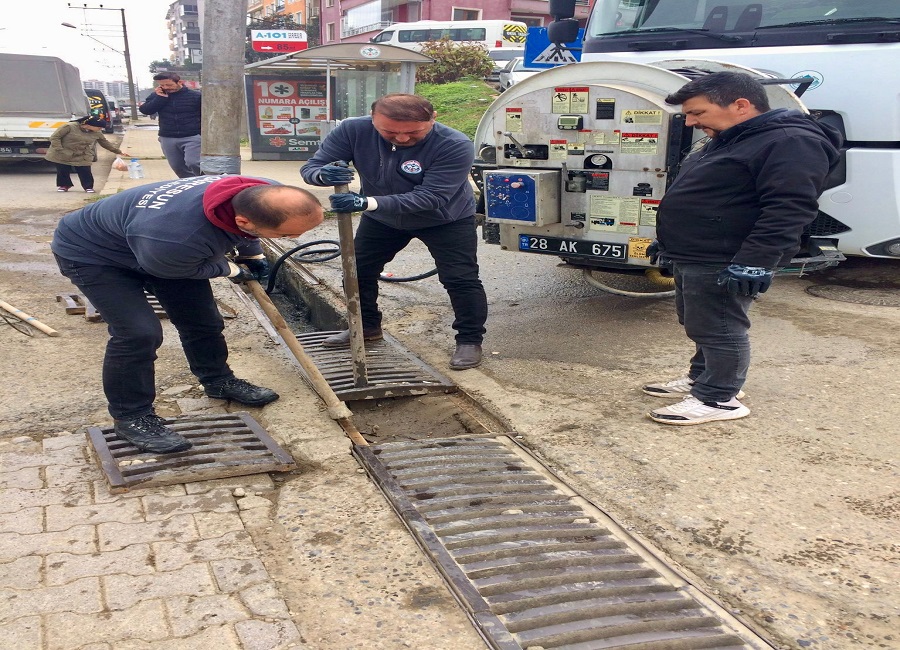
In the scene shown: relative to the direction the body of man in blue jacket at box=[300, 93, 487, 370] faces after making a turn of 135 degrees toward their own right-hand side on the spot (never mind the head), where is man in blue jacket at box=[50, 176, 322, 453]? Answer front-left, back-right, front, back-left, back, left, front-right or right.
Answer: back-left

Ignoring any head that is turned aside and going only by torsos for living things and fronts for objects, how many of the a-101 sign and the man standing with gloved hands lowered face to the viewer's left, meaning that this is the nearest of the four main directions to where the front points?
1

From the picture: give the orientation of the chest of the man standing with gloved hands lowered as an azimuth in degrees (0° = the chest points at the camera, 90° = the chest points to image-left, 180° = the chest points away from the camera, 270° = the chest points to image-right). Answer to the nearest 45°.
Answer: approximately 90°

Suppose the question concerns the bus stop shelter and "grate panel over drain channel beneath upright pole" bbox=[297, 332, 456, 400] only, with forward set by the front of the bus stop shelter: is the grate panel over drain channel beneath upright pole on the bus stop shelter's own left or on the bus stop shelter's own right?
on the bus stop shelter's own left

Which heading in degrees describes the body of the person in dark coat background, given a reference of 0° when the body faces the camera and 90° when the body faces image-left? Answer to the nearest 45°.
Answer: approximately 45°

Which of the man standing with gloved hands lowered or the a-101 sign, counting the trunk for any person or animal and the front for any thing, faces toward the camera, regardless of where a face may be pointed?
the a-101 sign

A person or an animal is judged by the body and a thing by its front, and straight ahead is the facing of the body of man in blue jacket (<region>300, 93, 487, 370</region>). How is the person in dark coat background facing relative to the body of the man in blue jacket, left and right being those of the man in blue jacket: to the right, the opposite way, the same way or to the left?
the same way

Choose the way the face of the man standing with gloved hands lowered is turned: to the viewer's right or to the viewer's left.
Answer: to the viewer's left

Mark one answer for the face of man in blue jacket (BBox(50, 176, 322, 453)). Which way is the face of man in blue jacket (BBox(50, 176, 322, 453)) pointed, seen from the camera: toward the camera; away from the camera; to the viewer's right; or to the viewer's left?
to the viewer's right

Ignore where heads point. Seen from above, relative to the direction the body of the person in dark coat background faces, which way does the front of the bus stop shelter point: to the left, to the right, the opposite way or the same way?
the same way

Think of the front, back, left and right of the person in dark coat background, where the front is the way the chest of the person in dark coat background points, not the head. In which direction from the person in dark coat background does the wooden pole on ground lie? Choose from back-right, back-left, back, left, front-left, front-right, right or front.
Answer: front-left

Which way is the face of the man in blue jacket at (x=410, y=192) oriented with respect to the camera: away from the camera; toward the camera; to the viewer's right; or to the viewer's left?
toward the camera

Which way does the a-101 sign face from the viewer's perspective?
toward the camera

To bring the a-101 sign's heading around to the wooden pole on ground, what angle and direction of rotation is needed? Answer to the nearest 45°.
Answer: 0° — it already faces it

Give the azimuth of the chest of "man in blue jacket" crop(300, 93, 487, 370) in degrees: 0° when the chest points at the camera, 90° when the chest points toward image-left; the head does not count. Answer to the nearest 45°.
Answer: approximately 45°

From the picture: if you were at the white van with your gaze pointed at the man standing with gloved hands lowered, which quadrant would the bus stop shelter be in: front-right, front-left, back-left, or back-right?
front-right
